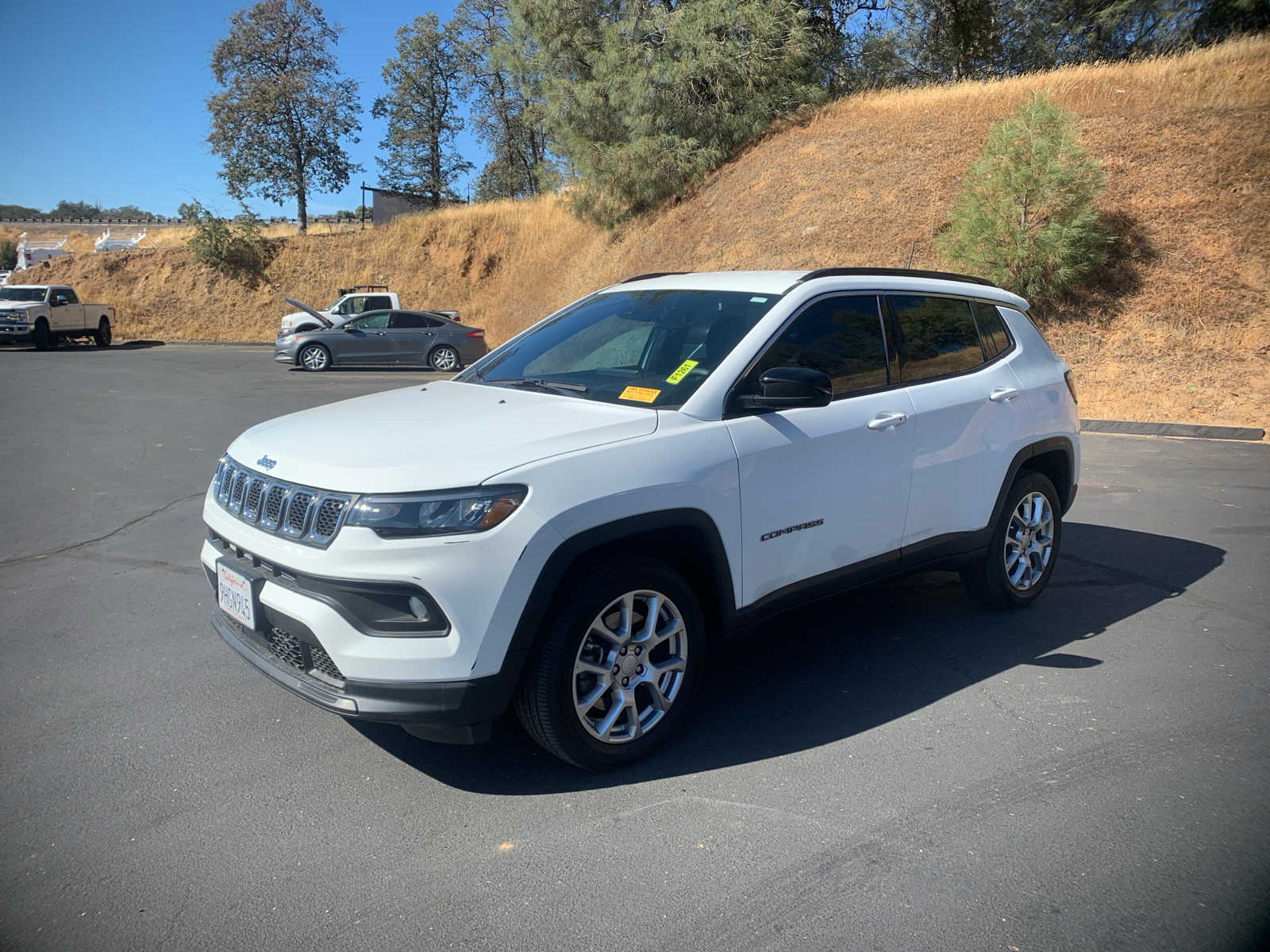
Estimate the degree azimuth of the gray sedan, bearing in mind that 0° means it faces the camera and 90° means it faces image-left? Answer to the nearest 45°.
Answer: approximately 90°

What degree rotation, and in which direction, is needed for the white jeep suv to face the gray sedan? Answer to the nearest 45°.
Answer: approximately 135° to its right

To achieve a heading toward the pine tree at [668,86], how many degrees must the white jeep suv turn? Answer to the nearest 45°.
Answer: approximately 135° to its right

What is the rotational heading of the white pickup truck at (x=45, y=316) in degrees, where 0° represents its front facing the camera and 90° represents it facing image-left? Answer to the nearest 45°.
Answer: approximately 45°

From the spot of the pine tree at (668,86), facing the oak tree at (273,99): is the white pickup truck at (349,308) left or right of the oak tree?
left

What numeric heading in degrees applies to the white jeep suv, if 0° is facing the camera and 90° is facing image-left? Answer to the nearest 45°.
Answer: approximately 45°

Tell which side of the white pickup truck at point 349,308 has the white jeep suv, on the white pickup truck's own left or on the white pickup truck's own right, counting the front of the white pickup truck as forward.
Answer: on the white pickup truck's own left

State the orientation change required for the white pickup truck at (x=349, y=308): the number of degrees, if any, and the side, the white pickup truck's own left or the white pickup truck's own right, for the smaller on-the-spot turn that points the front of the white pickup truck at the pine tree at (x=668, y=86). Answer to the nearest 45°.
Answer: approximately 180°

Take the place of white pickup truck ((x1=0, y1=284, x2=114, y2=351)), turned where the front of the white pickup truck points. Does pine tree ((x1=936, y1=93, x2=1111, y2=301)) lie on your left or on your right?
on your left

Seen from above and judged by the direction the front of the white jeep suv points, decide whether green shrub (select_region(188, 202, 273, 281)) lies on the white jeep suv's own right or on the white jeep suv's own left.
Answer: on the white jeep suv's own right

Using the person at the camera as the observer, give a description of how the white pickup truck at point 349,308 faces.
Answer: facing to the left of the viewer

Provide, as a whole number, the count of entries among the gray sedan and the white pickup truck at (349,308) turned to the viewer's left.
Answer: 2

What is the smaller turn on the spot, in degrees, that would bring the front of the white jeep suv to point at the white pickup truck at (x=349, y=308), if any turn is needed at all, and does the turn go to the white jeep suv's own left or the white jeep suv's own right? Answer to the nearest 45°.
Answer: approximately 135° to the white jeep suv's own right
